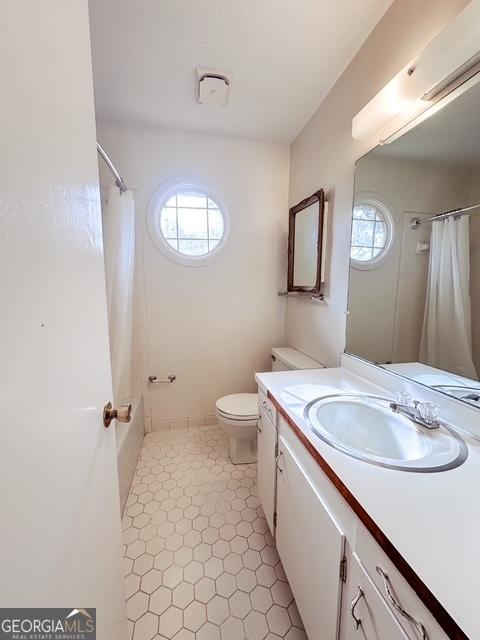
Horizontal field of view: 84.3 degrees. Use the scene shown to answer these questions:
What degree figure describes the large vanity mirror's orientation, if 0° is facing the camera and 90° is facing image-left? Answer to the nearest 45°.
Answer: approximately 45°

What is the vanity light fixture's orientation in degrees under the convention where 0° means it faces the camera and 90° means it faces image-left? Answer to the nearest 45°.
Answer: approximately 45°

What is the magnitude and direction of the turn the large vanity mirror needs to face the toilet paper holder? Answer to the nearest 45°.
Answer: approximately 45° to its right

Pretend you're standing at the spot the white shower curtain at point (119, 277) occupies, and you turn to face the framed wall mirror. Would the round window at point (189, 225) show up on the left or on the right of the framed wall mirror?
left

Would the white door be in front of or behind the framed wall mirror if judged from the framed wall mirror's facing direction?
in front

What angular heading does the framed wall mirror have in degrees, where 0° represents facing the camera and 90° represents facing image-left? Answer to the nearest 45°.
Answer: approximately 45°
